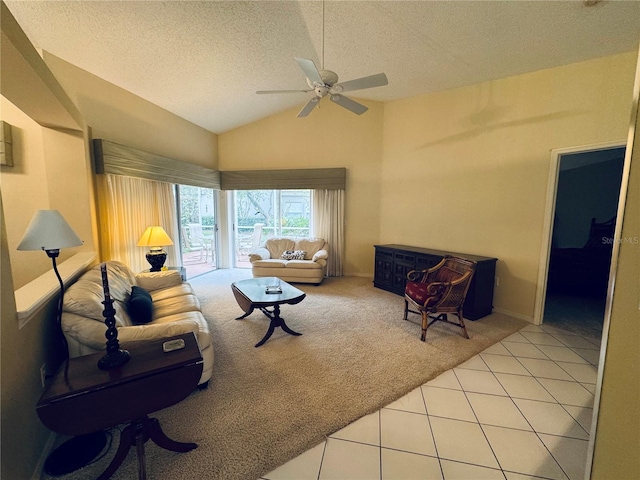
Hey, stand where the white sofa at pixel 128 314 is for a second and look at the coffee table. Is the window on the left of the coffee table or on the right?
left

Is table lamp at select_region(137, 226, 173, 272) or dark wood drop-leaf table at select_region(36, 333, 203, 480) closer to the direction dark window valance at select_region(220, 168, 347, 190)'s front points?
the dark wood drop-leaf table

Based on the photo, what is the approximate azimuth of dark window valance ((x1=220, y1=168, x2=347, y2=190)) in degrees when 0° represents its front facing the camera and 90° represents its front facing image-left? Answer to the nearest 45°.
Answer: approximately 0°

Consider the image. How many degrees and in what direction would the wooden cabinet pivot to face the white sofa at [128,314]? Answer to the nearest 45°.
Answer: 0° — it already faces it

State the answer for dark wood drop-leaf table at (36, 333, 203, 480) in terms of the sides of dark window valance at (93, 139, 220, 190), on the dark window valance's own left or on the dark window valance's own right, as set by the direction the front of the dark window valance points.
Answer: on the dark window valance's own right

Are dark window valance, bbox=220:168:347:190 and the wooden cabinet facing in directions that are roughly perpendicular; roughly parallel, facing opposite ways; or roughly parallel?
roughly perpendicular

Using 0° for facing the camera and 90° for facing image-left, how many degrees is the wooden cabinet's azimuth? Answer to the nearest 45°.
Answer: approximately 45°
